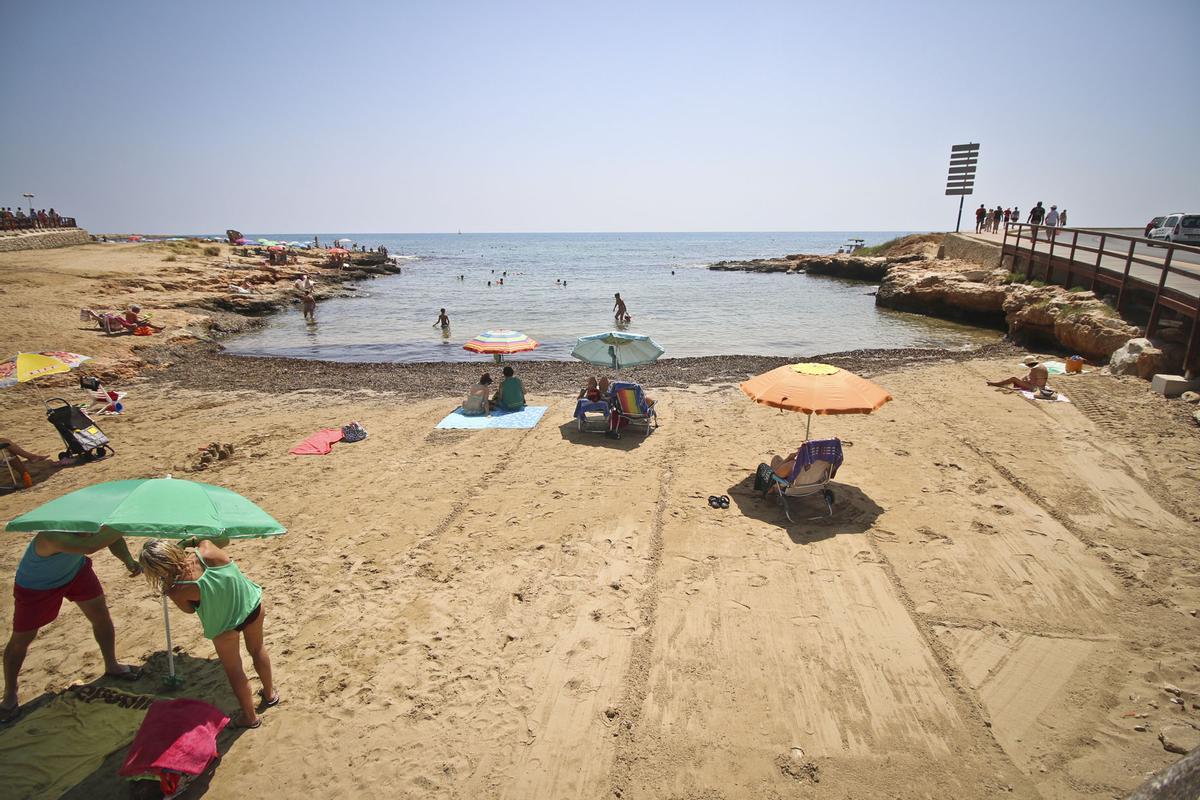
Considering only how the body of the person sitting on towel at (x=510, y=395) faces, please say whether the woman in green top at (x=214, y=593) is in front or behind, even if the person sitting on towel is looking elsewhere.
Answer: behind

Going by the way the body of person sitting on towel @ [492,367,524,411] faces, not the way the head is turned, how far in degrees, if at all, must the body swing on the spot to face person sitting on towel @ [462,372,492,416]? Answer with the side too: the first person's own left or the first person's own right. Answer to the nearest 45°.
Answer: approximately 90° to the first person's own left

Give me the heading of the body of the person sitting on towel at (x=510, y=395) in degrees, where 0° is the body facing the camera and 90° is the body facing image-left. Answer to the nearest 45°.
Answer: approximately 180°

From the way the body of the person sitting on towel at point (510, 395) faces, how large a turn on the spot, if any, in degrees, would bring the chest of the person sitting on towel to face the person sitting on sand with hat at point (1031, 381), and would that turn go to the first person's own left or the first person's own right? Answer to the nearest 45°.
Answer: approximately 90° to the first person's own right

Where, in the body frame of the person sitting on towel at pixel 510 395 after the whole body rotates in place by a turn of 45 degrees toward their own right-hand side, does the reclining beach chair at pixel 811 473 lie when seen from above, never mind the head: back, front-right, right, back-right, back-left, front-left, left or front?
right

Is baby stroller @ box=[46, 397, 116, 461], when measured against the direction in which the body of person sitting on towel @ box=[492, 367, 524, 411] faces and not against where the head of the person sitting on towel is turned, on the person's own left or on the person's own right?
on the person's own left

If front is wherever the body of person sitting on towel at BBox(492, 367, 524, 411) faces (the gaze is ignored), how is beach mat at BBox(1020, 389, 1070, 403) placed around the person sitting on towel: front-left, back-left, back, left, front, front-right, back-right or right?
right

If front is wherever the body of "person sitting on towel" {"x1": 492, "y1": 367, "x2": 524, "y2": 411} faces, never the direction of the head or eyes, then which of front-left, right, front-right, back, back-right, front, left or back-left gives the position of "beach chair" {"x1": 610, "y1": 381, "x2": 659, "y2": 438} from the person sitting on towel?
back-right

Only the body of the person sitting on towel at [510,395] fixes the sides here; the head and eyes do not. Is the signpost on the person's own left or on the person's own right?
on the person's own right

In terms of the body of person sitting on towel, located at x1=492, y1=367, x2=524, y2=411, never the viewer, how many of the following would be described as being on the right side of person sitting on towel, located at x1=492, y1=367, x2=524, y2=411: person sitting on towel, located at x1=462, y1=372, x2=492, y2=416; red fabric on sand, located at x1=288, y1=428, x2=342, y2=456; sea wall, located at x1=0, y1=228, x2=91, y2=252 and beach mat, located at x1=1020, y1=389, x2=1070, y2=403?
1

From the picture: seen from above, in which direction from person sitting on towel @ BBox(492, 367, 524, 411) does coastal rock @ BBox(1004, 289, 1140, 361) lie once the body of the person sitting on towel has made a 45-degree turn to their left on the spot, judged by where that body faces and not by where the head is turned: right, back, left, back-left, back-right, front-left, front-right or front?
back-right

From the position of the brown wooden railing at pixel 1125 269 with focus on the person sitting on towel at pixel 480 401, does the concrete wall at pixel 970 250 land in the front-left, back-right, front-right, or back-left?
back-right

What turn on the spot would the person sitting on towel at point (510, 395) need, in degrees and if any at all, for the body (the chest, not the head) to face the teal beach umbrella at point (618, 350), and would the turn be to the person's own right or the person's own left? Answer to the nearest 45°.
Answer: approximately 90° to the person's own right
